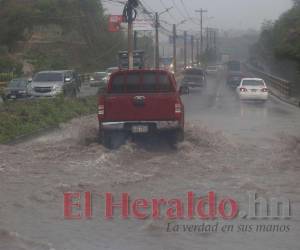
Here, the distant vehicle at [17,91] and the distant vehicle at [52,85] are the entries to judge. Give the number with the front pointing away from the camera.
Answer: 0

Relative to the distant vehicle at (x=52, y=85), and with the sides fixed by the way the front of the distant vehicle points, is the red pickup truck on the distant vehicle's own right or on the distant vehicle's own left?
on the distant vehicle's own left

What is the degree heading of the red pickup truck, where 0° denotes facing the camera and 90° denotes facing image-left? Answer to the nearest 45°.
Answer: approximately 180°

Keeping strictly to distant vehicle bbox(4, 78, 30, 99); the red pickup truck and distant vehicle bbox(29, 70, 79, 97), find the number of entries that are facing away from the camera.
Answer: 1

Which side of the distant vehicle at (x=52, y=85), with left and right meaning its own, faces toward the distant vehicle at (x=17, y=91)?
right

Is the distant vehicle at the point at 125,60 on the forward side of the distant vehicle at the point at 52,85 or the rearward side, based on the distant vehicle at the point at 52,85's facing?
on the rearward side

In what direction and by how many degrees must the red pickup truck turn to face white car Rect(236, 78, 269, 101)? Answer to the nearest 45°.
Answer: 0° — it already faces it

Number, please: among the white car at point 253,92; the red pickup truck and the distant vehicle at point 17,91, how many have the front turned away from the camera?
2

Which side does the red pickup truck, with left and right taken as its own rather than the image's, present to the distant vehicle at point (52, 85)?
front

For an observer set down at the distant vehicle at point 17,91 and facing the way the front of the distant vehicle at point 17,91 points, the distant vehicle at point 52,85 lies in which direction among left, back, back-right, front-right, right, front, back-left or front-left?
left

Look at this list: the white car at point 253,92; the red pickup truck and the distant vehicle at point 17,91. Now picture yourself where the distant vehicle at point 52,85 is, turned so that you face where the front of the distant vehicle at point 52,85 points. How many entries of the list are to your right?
1

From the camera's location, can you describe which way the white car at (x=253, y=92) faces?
facing away from the viewer

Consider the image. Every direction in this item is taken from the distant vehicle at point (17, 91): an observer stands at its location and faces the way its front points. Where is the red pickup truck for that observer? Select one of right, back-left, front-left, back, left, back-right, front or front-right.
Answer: front-left

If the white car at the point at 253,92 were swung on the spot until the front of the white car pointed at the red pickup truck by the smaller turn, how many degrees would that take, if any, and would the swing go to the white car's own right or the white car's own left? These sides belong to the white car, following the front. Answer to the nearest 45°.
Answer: approximately 180°

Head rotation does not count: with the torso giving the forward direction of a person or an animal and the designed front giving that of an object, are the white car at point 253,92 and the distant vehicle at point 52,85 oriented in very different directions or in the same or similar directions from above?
very different directions

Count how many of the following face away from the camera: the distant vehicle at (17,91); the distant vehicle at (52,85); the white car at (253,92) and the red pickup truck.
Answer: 2
